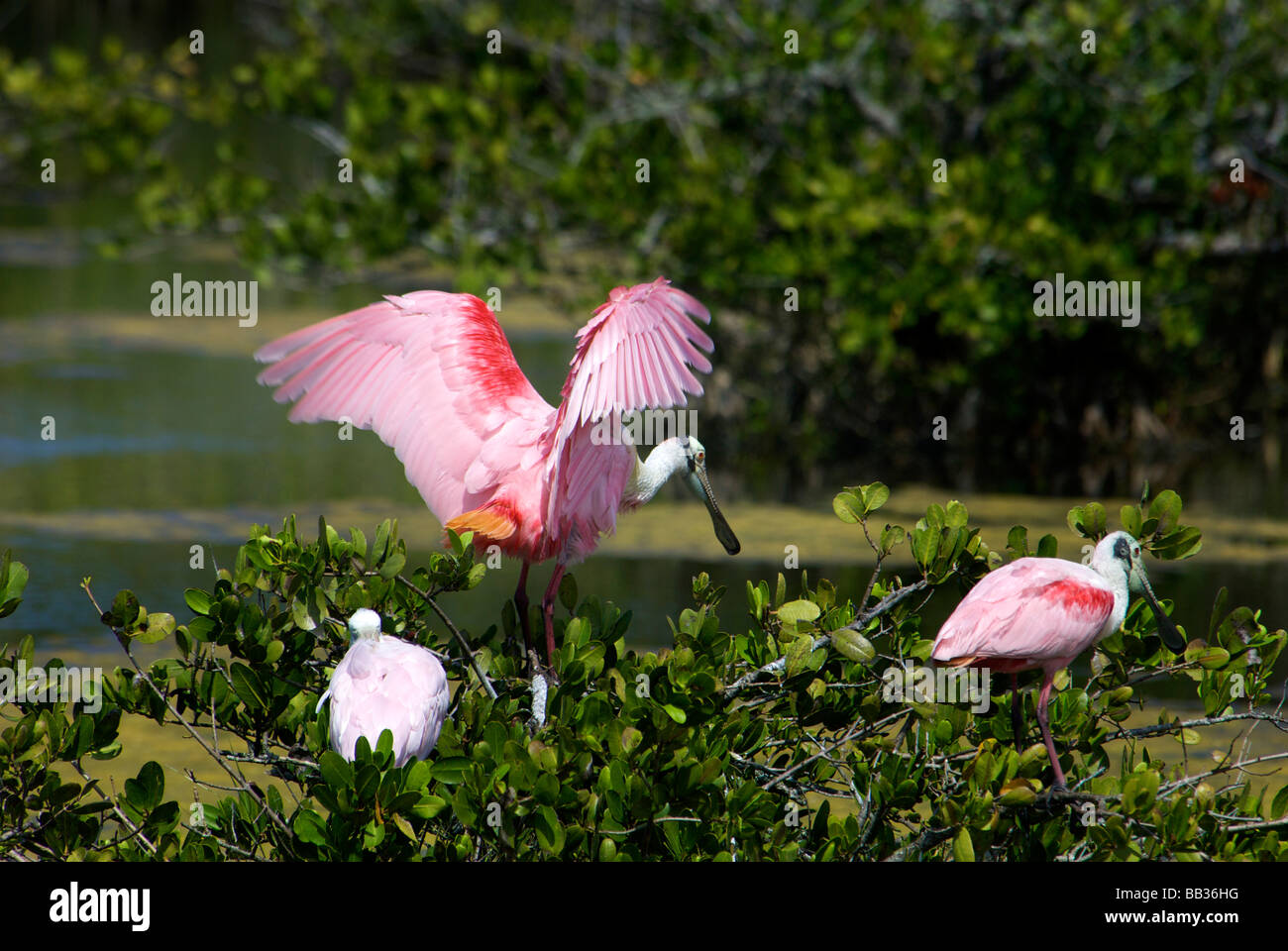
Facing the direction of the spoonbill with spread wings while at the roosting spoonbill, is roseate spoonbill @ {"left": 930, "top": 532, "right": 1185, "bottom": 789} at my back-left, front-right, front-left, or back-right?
front-right

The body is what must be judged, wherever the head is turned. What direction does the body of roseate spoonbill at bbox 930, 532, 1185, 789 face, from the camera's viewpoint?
to the viewer's right

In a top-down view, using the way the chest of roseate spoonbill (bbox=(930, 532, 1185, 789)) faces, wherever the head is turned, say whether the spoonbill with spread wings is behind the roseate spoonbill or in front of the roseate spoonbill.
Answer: behind

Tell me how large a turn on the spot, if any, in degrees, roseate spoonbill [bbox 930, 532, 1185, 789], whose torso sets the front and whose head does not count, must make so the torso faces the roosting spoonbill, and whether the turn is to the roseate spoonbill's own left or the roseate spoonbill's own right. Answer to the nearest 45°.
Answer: approximately 135° to the roseate spoonbill's own right
